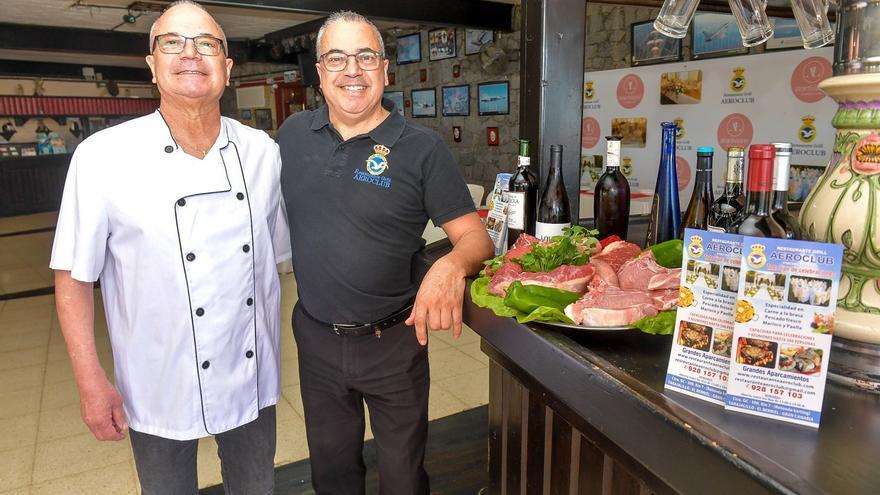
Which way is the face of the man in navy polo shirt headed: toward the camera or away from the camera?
toward the camera

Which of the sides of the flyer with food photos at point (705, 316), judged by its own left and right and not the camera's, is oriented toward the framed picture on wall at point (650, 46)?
back

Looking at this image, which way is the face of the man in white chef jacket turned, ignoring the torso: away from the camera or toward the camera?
toward the camera

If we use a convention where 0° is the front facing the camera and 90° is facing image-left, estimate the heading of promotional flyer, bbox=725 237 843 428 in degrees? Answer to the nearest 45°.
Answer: approximately 0°

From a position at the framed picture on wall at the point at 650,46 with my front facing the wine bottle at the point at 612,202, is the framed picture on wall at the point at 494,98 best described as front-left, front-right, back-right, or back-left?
back-right

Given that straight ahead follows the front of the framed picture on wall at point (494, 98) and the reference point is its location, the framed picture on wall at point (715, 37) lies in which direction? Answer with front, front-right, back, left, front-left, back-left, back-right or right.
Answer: front-left

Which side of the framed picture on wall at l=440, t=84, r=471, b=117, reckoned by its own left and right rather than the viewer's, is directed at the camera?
front

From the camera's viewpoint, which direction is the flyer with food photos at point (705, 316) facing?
toward the camera

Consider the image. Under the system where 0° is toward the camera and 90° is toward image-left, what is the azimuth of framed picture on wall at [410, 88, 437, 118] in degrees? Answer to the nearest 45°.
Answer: approximately 0°

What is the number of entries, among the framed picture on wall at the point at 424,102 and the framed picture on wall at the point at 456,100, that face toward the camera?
2

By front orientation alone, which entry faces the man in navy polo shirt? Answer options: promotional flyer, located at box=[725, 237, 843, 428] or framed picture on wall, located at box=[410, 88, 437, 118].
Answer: the framed picture on wall

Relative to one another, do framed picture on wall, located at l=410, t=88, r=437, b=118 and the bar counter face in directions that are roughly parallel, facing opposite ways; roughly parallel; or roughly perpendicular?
roughly perpendicular

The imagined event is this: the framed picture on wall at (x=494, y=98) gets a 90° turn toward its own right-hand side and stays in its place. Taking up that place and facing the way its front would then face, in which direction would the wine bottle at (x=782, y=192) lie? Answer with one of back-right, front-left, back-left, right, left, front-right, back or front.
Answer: left

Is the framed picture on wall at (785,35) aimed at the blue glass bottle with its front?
yes

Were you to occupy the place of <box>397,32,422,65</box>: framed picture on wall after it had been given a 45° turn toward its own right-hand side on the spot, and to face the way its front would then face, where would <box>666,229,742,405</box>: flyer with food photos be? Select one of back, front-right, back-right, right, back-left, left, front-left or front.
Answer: left

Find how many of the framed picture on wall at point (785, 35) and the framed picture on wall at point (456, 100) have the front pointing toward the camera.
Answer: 2
